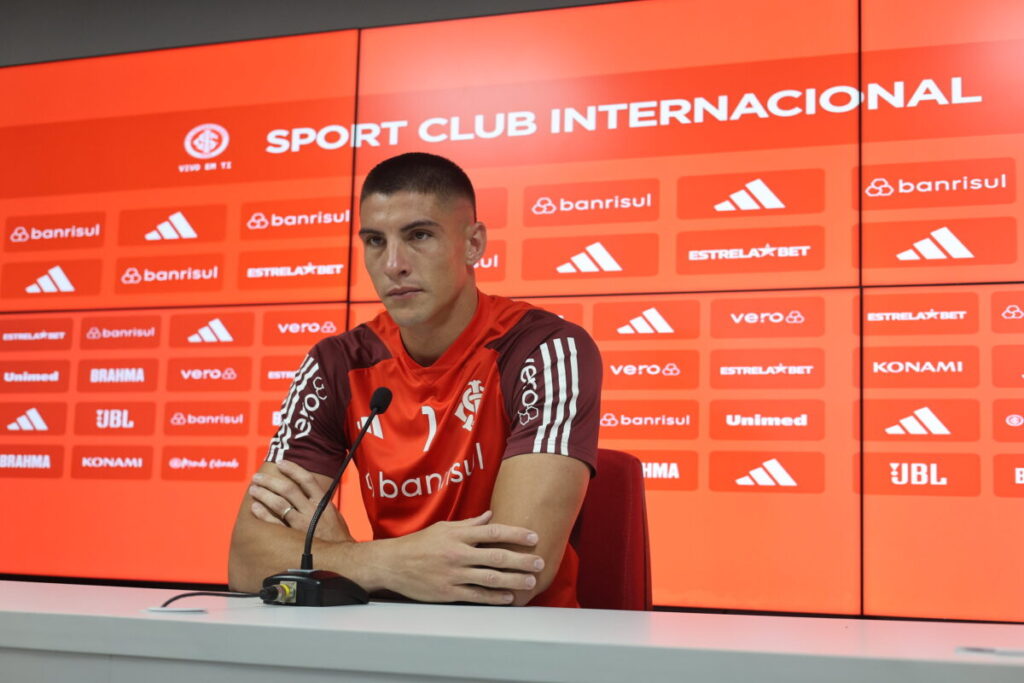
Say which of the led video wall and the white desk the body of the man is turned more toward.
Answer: the white desk

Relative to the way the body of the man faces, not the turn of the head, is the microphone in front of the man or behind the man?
in front

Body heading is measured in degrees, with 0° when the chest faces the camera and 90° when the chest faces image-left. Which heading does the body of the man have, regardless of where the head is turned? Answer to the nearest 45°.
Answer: approximately 45°

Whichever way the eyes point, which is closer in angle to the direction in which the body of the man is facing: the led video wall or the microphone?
the microphone

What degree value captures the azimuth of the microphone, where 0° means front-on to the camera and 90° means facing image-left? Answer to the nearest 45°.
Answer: approximately 225°

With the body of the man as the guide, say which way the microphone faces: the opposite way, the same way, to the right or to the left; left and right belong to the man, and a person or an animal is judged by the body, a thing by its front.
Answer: the opposite way

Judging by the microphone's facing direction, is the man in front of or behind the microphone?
in front

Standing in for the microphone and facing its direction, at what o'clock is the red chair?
The red chair is roughly at 12 o'clock from the microphone.
